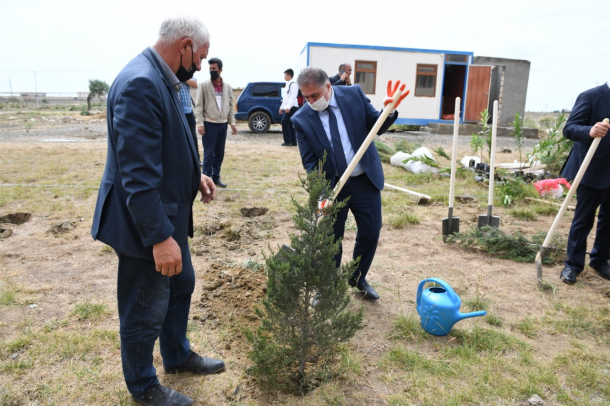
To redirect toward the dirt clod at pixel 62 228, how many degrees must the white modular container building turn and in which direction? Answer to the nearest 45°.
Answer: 0° — it already faces it

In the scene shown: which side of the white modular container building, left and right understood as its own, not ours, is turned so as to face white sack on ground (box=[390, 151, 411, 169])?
front

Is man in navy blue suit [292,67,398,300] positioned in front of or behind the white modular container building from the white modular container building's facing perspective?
in front

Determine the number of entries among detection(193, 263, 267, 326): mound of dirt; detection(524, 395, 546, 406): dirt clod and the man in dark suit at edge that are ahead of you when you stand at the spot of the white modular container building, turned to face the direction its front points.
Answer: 3

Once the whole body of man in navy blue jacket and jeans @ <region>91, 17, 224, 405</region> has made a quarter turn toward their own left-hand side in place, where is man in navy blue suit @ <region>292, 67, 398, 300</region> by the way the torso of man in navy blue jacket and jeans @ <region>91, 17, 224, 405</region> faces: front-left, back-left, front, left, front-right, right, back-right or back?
front-right

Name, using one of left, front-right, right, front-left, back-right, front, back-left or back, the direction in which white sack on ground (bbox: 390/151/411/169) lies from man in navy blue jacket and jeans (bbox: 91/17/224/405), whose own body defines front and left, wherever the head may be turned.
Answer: front-left

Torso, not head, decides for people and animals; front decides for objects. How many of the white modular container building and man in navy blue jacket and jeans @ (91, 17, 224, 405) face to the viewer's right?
1

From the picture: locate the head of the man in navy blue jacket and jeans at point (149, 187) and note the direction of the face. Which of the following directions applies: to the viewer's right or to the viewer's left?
to the viewer's right

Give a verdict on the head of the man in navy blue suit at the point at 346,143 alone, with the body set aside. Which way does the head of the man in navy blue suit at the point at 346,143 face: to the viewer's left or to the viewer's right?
to the viewer's left

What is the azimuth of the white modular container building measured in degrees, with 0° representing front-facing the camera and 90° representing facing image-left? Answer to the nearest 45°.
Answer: approximately 0°

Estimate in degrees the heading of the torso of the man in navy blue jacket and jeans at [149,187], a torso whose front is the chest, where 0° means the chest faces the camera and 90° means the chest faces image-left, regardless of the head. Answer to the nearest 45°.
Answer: approximately 270°

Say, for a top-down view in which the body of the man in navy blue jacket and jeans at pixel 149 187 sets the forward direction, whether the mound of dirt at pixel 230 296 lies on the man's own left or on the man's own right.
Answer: on the man's own left

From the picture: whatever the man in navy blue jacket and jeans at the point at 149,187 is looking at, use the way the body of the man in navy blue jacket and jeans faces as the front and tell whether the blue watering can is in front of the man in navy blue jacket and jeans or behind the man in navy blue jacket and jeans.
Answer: in front
